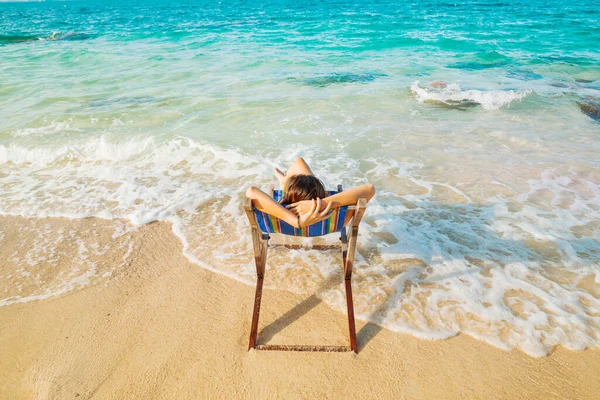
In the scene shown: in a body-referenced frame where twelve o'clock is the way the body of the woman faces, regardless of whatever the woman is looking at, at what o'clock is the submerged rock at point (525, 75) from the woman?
The submerged rock is roughly at 1 o'clock from the woman.

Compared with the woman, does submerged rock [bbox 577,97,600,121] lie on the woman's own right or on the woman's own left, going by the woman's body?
on the woman's own right

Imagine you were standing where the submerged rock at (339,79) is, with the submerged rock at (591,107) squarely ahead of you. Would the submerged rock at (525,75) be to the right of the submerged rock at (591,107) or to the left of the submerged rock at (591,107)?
left

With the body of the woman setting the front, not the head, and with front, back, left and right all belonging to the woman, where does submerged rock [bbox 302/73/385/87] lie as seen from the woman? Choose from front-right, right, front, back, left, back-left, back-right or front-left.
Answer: front

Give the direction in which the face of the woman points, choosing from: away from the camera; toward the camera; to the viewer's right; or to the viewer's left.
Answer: away from the camera

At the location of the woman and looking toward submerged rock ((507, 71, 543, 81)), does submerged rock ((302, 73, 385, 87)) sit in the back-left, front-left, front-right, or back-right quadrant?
front-left

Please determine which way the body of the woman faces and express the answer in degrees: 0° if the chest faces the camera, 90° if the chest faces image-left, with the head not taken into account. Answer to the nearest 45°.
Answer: approximately 180°
